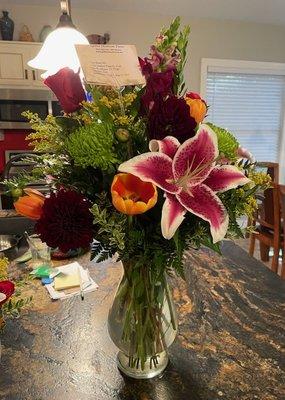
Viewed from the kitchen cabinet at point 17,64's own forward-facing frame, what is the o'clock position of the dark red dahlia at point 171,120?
The dark red dahlia is roughly at 12 o'clock from the kitchen cabinet.

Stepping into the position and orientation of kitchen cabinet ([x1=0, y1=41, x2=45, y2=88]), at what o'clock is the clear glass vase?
The clear glass vase is roughly at 12 o'clock from the kitchen cabinet.

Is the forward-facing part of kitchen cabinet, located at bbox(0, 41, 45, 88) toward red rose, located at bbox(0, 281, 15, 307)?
yes

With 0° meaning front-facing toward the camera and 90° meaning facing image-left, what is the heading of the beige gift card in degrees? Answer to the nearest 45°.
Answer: approximately 0°
